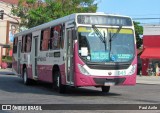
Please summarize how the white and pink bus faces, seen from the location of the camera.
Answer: facing the viewer and to the right of the viewer

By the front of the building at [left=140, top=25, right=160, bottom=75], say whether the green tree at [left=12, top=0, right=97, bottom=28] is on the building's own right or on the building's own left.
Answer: on the building's own right

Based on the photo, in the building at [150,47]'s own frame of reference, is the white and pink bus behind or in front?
in front

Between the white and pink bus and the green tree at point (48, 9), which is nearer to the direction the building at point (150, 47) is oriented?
the white and pink bus

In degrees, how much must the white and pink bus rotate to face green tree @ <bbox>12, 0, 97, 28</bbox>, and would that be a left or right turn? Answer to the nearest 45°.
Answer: approximately 135° to its left
